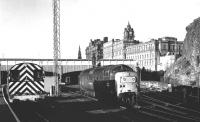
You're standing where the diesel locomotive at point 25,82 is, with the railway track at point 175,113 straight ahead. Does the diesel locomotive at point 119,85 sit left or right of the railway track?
left

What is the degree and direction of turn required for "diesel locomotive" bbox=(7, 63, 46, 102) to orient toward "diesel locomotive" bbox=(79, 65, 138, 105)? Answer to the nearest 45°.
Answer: approximately 135° to its left

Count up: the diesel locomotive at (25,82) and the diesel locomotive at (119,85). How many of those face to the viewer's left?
0

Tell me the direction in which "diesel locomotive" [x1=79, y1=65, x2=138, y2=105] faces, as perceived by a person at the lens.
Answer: facing the viewer and to the right of the viewer

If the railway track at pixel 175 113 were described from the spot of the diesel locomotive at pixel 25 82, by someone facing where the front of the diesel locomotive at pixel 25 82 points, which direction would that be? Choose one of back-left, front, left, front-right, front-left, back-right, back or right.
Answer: left

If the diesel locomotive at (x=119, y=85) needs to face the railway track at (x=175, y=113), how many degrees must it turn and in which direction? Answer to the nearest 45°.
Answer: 0° — it already faces it

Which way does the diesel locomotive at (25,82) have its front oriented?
toward the camera

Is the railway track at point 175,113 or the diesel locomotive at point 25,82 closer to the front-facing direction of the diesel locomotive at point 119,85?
the railway track

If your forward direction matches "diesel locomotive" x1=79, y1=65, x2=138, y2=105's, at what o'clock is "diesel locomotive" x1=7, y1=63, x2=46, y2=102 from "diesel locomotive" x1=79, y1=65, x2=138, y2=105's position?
"diesel locomotive" x1=7, y1=63, x2=46, y2=102 is roughly at 3 o'clock from "diesel locomotive" x1=79, y1=65, x2=138, y2=105.

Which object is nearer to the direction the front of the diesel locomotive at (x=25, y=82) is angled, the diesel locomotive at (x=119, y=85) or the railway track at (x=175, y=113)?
the railway track
